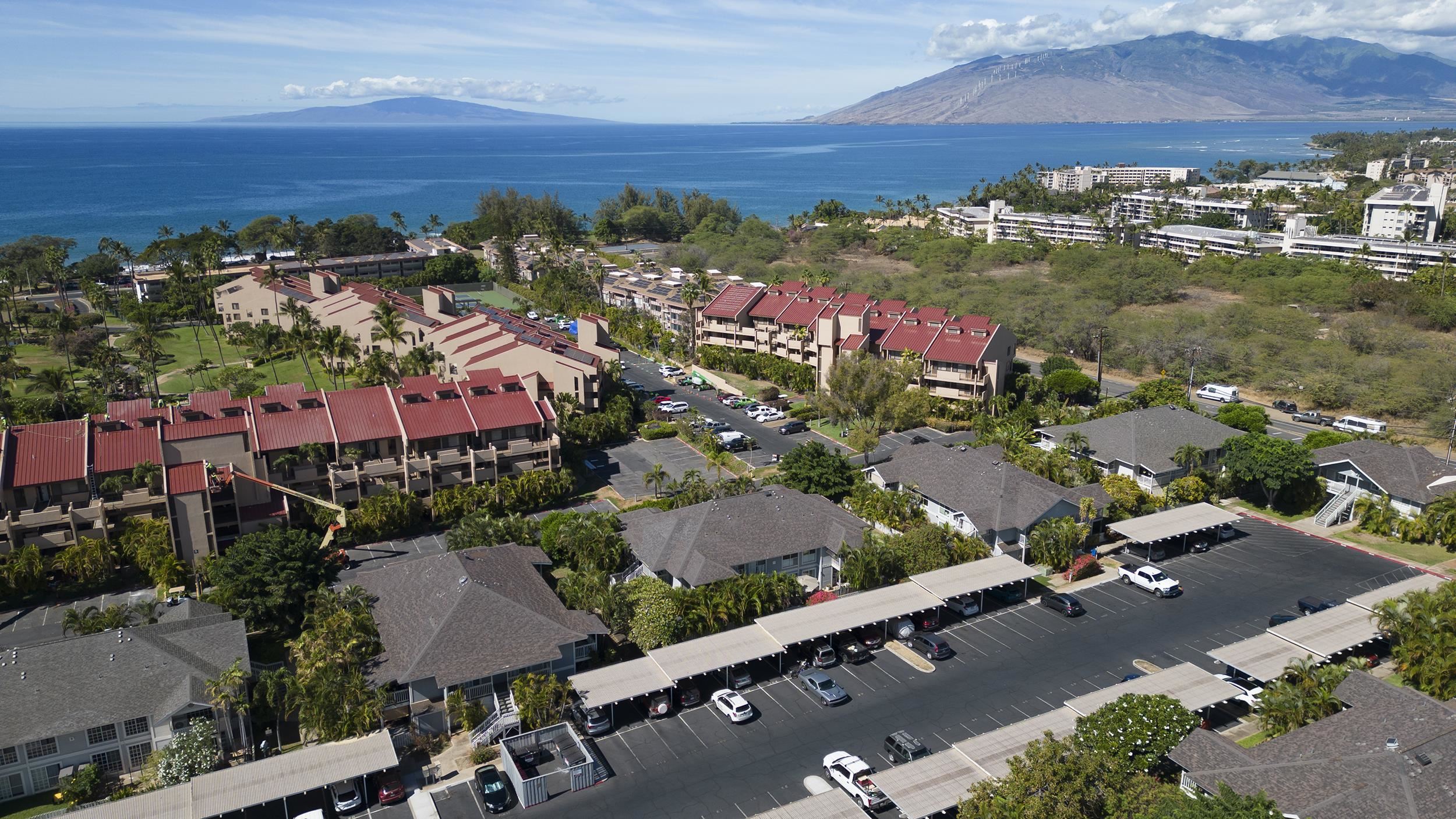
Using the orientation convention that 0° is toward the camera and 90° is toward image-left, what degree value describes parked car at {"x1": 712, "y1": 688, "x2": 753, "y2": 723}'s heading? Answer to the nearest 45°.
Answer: approximately 135°

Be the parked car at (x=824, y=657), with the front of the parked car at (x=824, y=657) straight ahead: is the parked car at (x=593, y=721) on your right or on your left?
on your left

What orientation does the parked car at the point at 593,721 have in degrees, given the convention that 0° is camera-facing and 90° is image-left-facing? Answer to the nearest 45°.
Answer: approximately 135°

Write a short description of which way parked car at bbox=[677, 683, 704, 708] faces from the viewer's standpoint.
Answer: facing away from the viewer and to the left of the viewer

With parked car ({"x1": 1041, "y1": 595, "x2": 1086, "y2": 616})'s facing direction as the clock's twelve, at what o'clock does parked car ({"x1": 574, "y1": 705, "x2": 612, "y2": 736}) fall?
parked car ({"x1": 574, "y1": 705, "x2": 612, "y2": 736}) is roughly at 9 o'clock from parked car ({"x1": 1041, "y1": 595, "x2": 1086, "y2": 616}).

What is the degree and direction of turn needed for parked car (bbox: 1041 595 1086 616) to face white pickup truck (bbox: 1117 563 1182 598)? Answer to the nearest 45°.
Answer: approximately 90° to its right

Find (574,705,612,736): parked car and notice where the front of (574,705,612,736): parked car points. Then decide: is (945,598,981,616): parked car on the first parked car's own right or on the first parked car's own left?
on the first parked car's own right

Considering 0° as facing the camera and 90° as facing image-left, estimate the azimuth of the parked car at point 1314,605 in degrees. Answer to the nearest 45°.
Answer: approximately 315°

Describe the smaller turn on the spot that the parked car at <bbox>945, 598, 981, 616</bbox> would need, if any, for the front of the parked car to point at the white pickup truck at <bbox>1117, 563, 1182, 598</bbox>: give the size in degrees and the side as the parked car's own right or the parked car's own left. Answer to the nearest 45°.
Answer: approximately 90° to the parked car's own right
